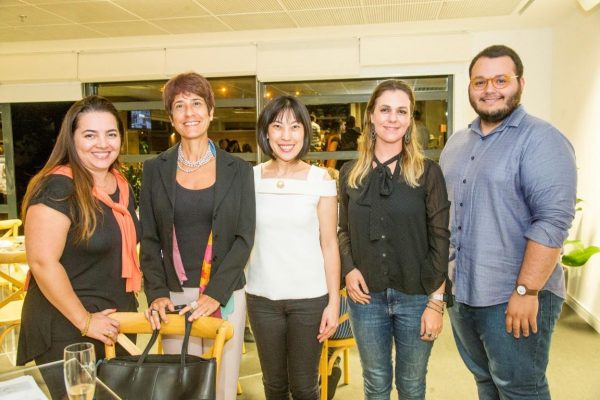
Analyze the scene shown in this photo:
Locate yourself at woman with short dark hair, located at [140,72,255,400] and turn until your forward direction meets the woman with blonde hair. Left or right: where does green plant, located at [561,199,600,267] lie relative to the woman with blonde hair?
left

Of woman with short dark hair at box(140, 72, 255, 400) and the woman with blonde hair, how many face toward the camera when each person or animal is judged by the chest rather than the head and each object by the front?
2

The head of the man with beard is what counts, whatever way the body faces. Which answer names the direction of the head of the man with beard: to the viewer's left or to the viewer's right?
to the viewer's left

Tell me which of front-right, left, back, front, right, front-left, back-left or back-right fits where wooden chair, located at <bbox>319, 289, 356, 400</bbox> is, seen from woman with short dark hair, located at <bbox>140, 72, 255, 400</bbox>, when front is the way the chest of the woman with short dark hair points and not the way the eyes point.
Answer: back-left

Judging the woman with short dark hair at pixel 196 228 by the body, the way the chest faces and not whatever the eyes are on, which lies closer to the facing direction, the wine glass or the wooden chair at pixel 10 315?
the wine glass
